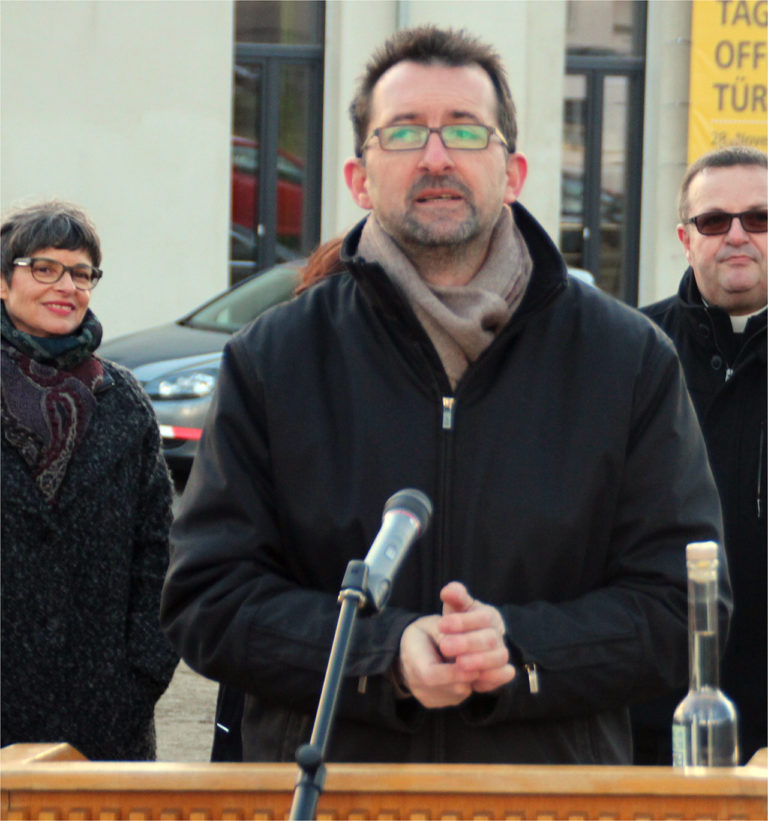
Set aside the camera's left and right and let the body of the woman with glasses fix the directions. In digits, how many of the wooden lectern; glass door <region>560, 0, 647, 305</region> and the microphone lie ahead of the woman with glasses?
2

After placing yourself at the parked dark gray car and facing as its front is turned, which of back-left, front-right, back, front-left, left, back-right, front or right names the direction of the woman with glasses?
front-left

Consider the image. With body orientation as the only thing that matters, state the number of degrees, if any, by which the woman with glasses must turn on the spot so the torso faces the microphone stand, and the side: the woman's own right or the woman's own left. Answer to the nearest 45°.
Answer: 0° — they already face it

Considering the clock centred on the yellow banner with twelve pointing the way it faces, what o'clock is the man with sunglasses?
The man with sunglasses is roughly at 12 o'clock from the yellow banner.

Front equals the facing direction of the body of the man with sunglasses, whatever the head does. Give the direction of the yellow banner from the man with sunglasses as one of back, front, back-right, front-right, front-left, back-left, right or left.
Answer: back

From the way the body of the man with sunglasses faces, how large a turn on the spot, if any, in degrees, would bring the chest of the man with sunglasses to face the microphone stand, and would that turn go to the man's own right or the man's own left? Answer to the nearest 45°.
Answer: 0° — they already face it

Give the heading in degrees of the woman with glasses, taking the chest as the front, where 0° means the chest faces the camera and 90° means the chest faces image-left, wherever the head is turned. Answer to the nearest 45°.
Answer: approximately 0°

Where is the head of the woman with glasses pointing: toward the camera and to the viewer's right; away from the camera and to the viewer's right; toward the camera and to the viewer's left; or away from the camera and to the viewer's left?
toward the camera and to the viewer's right
